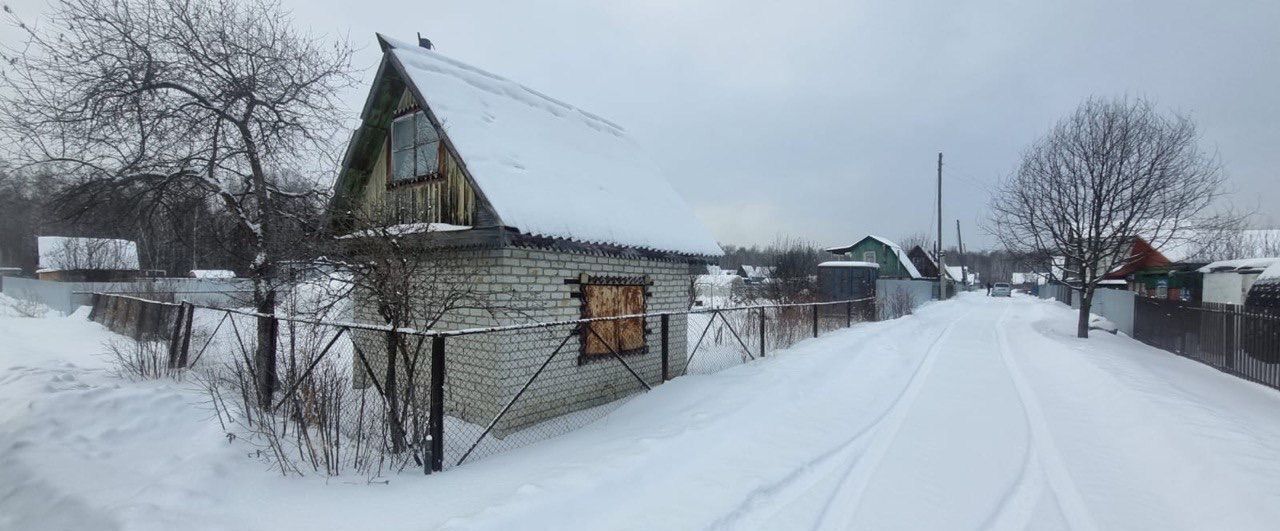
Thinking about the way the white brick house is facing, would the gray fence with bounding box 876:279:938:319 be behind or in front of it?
behind

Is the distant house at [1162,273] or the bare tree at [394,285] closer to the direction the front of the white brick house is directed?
the bare tree

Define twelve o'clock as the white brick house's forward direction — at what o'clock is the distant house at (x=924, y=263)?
The distant house is roughly at 6 o'clock from the white brick house.

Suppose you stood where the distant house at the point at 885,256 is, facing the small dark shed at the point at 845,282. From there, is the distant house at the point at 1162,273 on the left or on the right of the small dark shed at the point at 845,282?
left

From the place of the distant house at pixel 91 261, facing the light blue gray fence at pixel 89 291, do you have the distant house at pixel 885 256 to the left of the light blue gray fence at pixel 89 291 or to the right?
left

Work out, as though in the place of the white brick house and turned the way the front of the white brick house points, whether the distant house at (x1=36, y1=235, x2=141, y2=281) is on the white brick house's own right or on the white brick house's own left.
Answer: on the white brick house's own right
